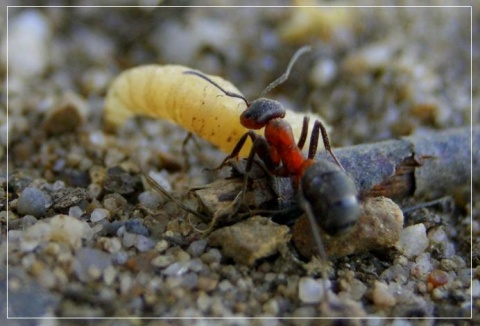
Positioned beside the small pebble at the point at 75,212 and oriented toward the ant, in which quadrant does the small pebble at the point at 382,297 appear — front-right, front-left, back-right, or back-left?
front-right

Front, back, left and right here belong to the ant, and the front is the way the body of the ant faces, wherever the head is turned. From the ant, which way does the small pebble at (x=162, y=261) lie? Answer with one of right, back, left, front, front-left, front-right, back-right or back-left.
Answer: left

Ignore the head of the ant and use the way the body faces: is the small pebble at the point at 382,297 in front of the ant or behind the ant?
behind

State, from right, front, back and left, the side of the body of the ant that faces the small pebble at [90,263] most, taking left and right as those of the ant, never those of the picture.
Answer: left

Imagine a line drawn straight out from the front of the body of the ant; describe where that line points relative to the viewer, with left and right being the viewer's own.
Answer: facing away from the viewer and to the left of the viewer

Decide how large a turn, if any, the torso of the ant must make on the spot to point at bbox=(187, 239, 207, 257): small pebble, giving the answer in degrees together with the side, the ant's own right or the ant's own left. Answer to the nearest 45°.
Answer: approximately 90° to the ant's own left

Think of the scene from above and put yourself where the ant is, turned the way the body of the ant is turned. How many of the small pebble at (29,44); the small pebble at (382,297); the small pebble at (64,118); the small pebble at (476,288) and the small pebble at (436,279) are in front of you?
2

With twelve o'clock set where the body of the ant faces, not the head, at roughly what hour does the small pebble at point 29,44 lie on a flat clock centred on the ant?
The small pebble is roughly at 12 o'clock from the ant.

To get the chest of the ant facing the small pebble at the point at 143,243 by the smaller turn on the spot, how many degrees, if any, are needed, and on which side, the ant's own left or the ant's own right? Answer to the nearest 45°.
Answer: approximately 90° to the ant's own left

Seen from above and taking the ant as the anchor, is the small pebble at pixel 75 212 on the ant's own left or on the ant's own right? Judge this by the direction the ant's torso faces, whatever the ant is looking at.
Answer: on the ant's own left

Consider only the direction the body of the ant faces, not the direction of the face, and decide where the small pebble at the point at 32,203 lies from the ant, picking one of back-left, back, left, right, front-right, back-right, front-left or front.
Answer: front-left

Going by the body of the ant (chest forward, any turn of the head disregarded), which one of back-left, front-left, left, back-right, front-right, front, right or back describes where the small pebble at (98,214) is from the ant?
front-left

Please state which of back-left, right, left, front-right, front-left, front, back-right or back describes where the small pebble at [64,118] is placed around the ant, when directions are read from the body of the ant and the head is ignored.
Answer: front
